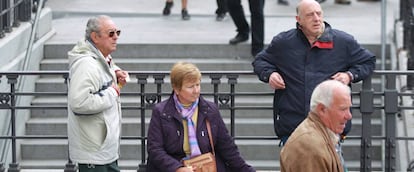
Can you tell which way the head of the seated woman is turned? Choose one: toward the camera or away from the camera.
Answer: toward the camera

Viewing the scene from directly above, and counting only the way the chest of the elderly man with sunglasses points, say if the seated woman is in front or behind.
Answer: in front

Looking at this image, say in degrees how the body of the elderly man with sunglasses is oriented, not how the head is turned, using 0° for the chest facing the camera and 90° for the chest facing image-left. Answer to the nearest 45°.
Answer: approximately 270°
